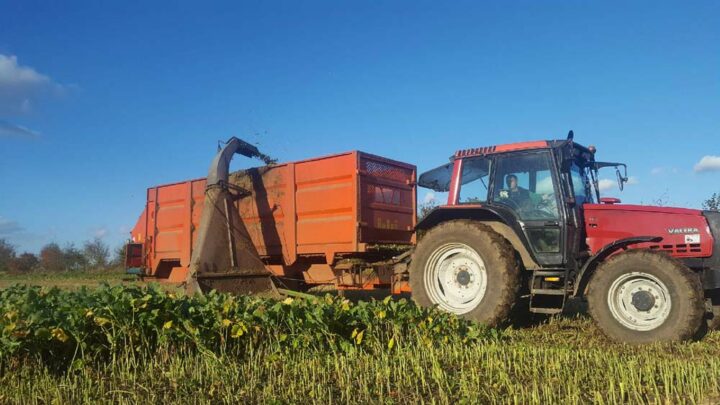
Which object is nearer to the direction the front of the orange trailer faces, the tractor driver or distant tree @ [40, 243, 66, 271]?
the tractor driver

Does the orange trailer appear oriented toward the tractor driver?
yes

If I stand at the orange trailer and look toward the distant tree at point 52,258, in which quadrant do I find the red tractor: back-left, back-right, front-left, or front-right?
back-right

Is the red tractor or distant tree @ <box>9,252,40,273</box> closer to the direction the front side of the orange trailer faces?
the red tractor

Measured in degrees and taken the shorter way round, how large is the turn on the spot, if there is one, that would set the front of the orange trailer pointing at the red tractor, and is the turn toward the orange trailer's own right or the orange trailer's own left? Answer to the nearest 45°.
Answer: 0° — it already faces it

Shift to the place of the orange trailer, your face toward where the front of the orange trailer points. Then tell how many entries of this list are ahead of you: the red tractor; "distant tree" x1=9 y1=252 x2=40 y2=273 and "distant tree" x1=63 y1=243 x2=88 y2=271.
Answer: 1

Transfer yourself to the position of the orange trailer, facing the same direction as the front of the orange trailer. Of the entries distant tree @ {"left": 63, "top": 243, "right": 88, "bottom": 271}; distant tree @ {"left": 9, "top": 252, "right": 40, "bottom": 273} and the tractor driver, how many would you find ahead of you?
1

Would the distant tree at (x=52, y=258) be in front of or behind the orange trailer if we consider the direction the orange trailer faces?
behind

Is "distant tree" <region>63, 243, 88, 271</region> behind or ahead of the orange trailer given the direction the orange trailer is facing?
behind

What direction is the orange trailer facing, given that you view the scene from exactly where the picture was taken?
facing the viewer and to the right of the viewer

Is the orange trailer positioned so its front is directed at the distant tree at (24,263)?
no
